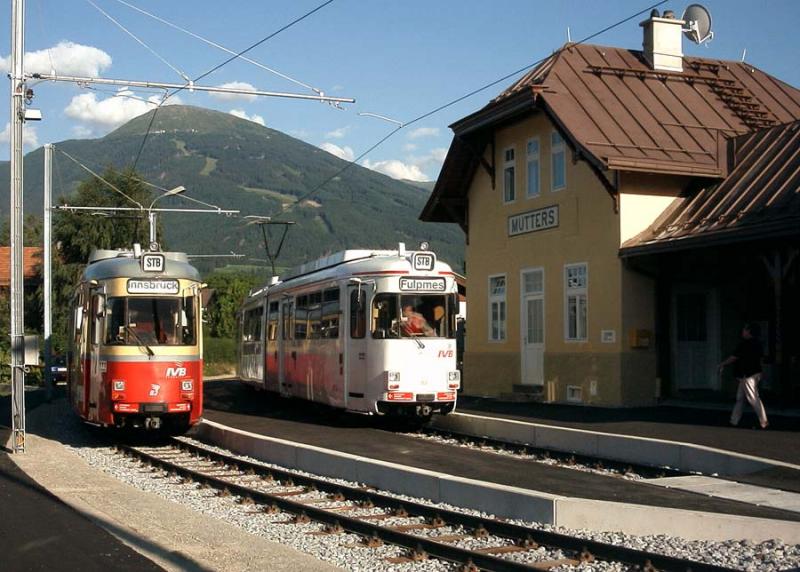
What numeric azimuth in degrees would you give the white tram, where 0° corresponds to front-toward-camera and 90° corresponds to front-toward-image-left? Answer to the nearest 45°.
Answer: approximately 315°

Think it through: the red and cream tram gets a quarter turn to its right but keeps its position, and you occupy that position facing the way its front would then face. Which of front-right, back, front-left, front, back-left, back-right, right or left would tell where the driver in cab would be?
back

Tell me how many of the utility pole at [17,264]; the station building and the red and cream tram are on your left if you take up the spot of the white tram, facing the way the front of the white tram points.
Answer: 1

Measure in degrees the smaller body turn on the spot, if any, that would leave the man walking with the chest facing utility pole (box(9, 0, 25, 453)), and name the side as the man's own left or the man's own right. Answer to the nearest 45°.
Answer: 0° — they already face it

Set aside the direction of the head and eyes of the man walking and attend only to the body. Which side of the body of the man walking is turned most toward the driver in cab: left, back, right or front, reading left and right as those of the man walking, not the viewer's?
front

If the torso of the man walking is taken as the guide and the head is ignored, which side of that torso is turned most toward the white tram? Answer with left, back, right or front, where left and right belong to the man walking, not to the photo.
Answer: front

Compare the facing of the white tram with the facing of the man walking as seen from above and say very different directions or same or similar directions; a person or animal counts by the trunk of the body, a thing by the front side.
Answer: very different directions

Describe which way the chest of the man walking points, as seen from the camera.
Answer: to the viewer's left

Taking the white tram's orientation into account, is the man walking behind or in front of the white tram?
in front

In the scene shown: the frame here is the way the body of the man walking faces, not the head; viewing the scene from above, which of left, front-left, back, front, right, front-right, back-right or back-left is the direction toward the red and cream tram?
front

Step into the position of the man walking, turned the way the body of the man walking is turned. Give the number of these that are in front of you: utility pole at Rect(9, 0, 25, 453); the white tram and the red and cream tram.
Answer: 3

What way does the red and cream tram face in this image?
toward the camera
